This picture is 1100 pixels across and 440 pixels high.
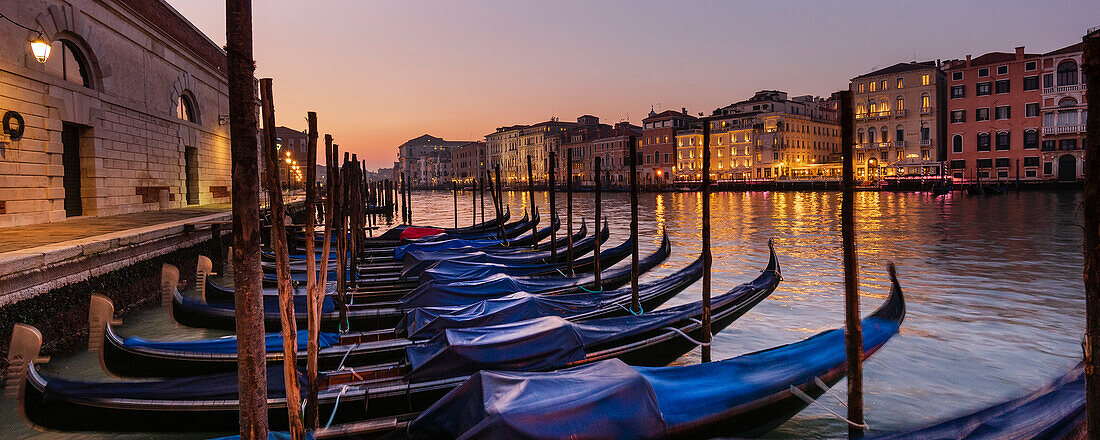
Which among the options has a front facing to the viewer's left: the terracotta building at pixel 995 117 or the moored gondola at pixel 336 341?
the moored gondola

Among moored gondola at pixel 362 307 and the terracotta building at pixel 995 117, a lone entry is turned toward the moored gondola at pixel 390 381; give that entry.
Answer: the terracotta building

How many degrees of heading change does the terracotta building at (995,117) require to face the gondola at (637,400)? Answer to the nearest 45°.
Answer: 0° — it already faces it

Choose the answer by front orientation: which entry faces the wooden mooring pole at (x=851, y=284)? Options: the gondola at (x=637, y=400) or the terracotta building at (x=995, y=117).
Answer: the terracotta building

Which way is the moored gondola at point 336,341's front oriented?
to the viewer's left

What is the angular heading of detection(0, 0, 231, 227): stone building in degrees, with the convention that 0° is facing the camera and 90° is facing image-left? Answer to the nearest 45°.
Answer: approximately 315°

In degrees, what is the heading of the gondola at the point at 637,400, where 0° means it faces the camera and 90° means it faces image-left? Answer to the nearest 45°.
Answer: approximately 45°

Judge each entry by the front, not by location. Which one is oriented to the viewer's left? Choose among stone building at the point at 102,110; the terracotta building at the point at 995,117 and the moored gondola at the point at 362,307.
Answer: the moored gondola

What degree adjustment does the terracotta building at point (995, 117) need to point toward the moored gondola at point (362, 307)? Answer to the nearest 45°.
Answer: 0° — it already faces it

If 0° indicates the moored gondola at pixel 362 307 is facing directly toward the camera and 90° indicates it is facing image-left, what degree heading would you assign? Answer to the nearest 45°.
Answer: approximately 90°
